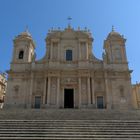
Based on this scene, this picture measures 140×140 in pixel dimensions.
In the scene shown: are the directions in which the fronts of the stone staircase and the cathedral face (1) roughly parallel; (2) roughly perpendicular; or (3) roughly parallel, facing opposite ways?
roughly parallel

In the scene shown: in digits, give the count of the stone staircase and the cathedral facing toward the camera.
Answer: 2

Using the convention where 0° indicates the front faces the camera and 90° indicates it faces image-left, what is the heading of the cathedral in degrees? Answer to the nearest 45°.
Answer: approximately 0°

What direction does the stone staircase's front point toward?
toward the camera

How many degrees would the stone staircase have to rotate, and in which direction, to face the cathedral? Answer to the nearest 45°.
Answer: approximately 180°

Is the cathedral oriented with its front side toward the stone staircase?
yes
